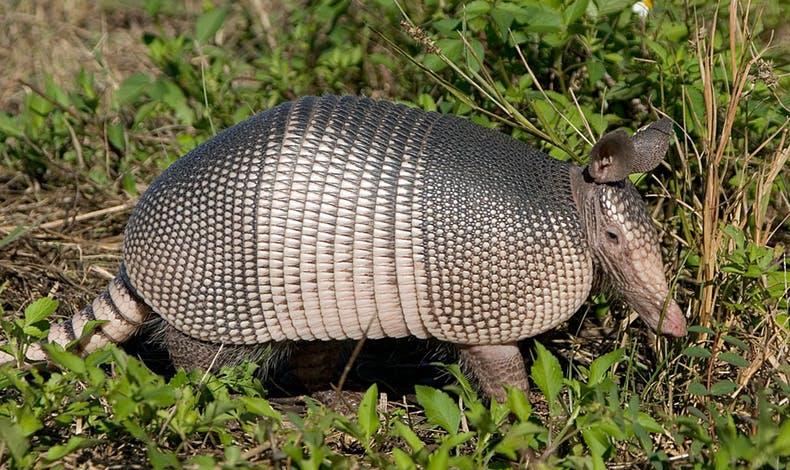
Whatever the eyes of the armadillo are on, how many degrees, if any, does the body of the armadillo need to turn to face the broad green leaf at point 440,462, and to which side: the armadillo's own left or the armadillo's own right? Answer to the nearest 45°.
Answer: approximately 90° to the armadillo's own right

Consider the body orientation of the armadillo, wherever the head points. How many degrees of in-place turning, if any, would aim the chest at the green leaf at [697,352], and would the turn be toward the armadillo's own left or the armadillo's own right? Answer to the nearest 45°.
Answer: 0° — it already faces it

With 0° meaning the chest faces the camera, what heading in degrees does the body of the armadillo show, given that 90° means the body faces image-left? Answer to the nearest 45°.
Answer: approximately 270°

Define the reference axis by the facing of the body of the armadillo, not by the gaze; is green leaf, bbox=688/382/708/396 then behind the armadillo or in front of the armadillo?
in front

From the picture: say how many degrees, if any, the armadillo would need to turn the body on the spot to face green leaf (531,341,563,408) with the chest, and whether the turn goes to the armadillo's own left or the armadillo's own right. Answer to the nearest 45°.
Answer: approximately 45° to the armadillo's own right

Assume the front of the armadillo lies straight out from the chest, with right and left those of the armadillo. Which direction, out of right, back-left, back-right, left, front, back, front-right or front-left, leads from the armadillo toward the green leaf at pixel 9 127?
back-left

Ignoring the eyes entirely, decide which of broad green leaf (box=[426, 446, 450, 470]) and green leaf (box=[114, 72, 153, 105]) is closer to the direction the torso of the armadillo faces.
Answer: the broad green leaf

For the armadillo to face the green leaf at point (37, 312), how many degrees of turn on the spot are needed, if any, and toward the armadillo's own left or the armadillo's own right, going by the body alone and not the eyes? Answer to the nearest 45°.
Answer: approximately 180°

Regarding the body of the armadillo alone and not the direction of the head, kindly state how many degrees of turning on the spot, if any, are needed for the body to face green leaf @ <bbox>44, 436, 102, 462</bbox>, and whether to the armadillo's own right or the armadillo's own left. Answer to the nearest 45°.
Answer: approximately 135° to the armadillo's own right

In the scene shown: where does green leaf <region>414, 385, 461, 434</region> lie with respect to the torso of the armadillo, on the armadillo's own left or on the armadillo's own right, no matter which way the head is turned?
on the armadillo's own right

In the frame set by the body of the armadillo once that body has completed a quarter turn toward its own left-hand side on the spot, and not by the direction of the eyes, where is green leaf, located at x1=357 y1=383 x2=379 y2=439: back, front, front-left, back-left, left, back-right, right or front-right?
back

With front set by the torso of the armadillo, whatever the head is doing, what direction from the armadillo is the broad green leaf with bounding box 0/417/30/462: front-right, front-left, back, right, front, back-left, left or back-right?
back-right

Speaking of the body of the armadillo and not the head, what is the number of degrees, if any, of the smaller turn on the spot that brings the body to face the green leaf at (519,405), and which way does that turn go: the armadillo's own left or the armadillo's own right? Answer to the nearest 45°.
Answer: approximately 90° to the armadillo's own right

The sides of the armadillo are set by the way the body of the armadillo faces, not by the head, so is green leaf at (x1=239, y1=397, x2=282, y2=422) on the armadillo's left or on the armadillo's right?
on the armadillo's right

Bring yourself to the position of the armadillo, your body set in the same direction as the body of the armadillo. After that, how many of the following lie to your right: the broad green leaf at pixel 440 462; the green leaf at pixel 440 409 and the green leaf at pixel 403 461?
3

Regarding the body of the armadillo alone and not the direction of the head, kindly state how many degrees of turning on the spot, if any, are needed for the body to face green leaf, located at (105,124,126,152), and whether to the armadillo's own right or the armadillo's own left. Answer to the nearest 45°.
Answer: approximately 135° to the armadillo's own left
